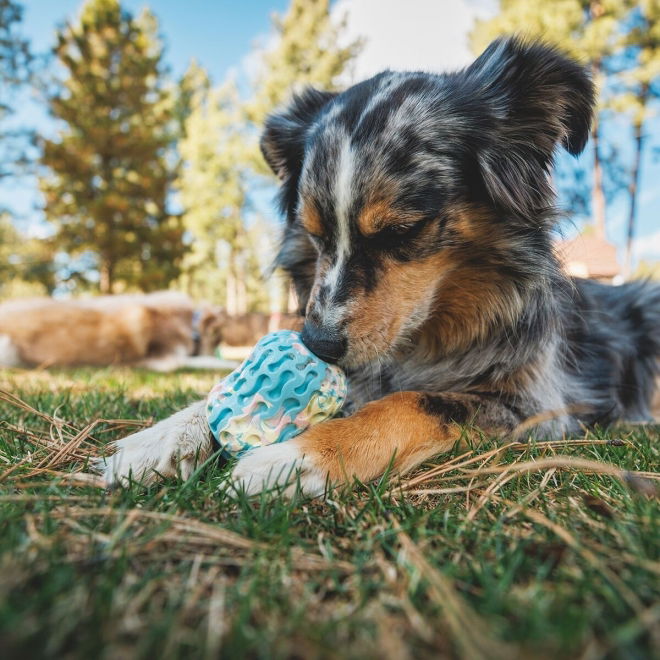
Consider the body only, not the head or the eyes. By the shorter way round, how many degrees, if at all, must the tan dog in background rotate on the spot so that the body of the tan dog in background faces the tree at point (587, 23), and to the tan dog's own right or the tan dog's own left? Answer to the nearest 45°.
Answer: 0° — it already faces it

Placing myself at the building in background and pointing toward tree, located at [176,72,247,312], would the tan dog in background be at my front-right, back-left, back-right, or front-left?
front-left

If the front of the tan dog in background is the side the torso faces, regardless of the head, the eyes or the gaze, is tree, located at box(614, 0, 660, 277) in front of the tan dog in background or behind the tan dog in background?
in front

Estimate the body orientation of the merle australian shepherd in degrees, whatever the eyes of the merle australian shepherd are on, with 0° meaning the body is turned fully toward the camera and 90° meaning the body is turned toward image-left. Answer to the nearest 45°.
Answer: approximately 45°

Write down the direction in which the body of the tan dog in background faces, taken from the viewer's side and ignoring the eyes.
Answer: to the viewer's right

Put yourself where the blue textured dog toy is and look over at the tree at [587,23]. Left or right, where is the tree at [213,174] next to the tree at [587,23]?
left

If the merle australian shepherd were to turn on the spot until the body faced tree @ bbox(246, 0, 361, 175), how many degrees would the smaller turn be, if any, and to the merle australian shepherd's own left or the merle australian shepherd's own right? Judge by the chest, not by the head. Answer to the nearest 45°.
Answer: approximately 135° to the merle australian shepherd's own right

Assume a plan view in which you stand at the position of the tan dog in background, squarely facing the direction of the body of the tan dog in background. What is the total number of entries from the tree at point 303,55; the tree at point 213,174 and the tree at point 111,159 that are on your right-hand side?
0

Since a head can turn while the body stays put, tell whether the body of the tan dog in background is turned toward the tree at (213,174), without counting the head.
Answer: no

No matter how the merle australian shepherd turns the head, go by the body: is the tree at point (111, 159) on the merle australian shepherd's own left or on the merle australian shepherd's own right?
on the merle australian shepherd's own right

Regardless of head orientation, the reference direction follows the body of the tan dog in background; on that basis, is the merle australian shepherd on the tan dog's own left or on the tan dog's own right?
on the tan dog's own right

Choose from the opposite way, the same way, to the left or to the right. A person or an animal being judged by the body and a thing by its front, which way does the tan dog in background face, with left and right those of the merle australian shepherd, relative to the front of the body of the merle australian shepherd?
the opposite way

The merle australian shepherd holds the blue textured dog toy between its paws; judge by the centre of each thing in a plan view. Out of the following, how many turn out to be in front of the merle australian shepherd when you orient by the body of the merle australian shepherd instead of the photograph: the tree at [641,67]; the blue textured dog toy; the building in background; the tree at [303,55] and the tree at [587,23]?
1

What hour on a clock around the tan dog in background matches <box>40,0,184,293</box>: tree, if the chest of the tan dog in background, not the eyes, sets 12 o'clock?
The tree is roughly at 9 o'clock from the tan dog in background.

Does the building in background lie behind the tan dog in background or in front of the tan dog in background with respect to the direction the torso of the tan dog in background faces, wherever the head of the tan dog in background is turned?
in front

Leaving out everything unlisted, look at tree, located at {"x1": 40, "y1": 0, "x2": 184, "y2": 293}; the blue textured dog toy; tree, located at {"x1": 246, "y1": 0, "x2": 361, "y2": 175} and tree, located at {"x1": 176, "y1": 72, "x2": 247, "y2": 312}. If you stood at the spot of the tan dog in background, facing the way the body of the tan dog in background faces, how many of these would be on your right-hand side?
1

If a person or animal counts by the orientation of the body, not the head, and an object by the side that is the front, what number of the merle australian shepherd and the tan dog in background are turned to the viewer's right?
1

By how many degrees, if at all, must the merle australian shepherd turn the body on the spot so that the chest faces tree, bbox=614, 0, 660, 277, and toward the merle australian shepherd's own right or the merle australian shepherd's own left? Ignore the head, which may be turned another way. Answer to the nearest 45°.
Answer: approximately 180°

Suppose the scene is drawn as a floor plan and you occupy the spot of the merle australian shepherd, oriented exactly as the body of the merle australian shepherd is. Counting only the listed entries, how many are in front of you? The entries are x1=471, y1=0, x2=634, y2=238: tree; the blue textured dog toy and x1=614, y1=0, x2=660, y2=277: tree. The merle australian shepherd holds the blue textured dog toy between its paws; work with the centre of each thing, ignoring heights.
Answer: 1
